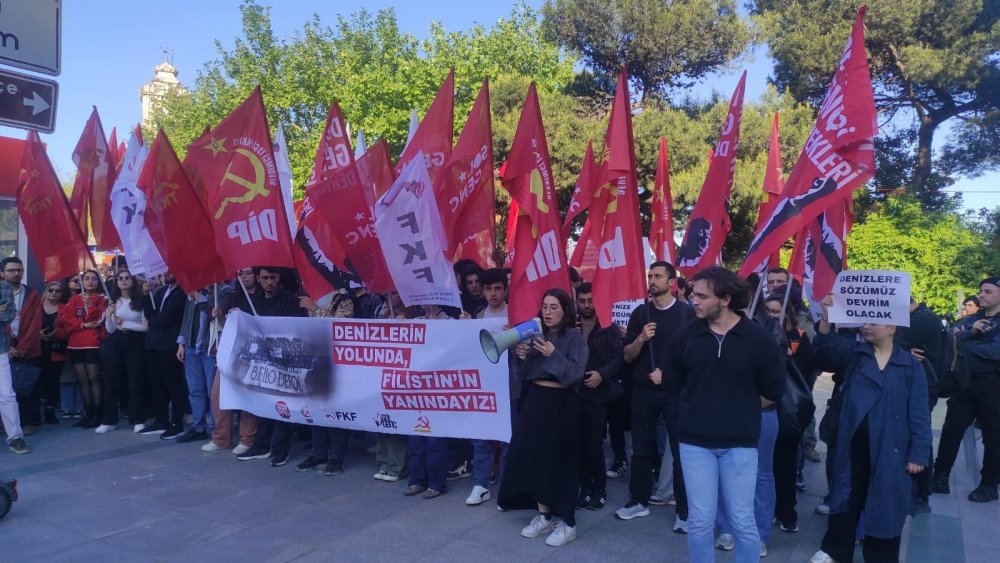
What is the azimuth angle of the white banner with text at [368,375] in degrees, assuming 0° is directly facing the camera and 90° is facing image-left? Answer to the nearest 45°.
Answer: approximately 0°

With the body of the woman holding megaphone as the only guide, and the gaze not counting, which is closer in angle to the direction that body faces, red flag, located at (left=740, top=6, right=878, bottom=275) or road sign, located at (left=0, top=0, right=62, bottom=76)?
the road sign

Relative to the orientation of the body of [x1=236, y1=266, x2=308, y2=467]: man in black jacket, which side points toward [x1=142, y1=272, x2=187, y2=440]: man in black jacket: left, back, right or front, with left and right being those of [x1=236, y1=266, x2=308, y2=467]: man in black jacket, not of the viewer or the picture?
right

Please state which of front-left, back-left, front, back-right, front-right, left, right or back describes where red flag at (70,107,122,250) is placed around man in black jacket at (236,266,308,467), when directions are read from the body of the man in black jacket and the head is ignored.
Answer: right

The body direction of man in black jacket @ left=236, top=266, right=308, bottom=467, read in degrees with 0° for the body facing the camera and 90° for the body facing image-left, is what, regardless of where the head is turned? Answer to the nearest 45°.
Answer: approximately 45°

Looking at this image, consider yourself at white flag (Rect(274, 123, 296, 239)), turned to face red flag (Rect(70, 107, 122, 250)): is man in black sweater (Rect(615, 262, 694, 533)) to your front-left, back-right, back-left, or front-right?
back-left

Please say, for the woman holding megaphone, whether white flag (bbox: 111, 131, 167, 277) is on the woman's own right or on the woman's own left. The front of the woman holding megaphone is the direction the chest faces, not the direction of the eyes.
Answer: on the woman's own right
